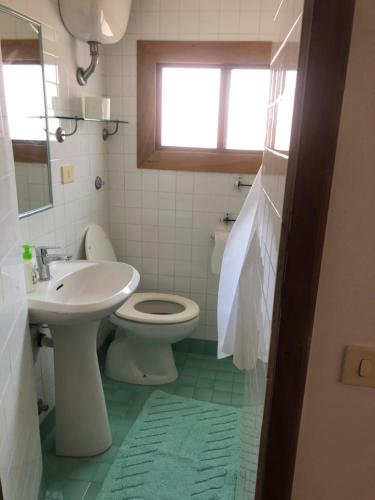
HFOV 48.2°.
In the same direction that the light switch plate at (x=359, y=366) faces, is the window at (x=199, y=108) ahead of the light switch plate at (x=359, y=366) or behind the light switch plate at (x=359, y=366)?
behind

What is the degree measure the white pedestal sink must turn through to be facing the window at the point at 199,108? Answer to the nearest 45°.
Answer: approximately 45° to its left

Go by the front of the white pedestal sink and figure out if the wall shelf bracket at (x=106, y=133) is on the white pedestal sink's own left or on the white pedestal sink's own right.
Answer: on the white pedestal sink's own left

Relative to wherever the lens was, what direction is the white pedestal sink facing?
facing to the right of the viewer

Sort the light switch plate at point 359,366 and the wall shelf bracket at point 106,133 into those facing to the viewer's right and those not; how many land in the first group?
1

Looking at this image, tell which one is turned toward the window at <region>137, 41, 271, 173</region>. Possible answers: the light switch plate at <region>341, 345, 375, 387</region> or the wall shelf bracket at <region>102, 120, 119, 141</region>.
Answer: the wall shelf bracket

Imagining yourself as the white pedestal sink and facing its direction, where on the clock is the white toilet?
The white toilet is roughly at 10 o'clock from the white pedestal sink.
